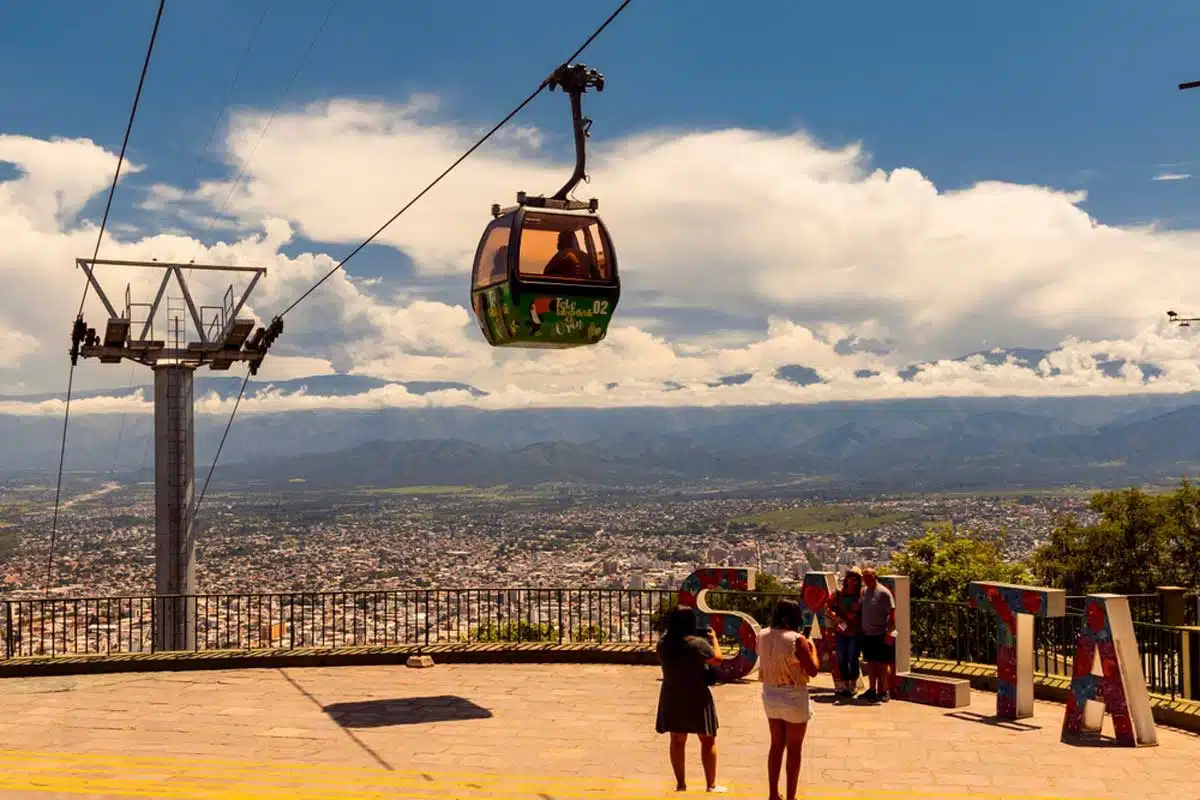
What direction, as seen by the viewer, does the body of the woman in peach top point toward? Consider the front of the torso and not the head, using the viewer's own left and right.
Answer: facing away from the viewer and to the right of the viewer

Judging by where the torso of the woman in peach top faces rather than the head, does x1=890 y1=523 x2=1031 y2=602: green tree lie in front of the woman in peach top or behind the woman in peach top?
in front

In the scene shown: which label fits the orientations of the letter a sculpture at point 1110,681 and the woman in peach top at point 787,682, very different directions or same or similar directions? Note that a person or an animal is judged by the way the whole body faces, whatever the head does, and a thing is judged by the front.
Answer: very different directions

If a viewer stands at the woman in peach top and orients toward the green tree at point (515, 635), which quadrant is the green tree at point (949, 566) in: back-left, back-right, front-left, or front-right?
front-right

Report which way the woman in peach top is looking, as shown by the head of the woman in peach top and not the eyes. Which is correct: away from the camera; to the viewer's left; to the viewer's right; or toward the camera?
away from the camera

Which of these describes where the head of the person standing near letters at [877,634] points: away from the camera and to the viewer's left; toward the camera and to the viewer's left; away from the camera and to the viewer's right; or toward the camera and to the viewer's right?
toward the camera and to the viewer's left

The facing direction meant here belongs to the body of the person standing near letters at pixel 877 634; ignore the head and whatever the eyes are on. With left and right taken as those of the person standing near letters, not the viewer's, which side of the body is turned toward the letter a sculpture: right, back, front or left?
left

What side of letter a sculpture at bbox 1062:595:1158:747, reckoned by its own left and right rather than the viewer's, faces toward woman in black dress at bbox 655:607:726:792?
front

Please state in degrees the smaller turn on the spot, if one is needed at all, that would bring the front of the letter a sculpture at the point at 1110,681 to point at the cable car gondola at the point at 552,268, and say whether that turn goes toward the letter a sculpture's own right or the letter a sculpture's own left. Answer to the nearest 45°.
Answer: approximately 45° to the letter a sculpture's own right

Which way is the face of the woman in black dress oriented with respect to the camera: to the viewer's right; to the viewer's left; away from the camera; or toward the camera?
away from the camera

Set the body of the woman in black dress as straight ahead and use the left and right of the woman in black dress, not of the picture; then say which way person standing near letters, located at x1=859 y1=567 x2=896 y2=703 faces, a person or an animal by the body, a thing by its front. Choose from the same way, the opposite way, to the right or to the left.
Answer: the opposite way

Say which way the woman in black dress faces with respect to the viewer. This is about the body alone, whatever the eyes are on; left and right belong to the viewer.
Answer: facing away from the viewer and to the right of the viewer

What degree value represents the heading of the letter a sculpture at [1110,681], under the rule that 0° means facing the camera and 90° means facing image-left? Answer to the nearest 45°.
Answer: approximately 45°

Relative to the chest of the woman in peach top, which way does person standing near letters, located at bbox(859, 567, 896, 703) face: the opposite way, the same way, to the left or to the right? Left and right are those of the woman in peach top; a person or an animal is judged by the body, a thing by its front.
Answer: the opposite way
